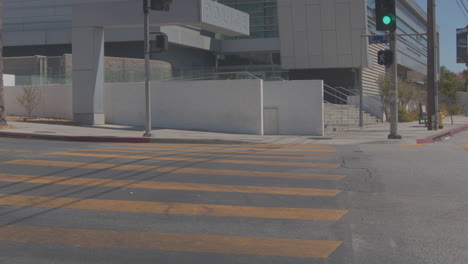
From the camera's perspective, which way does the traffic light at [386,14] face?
toward the camera

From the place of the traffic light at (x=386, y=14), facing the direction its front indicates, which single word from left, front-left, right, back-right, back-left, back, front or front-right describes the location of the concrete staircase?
back

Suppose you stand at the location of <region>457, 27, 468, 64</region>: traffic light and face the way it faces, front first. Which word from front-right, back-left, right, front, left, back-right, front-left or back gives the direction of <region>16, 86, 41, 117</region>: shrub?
front-right

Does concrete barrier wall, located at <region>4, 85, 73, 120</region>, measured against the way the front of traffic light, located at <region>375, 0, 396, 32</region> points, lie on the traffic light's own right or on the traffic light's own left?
on the traffic light's own right

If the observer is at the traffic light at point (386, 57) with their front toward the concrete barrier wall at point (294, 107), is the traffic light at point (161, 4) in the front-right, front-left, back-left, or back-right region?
front-left
